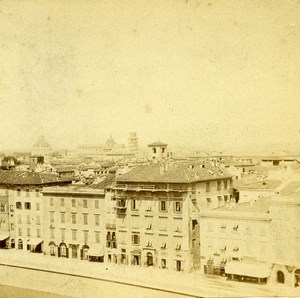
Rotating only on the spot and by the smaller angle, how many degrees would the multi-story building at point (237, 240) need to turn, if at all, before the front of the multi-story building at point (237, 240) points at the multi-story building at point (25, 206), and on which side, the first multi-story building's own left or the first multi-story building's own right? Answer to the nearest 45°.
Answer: approximately 90° to the first multi-story building's own right

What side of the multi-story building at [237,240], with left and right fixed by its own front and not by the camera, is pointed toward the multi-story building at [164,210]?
right

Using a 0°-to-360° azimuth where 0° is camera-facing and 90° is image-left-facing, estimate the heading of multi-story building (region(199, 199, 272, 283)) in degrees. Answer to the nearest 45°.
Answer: approximately 0°

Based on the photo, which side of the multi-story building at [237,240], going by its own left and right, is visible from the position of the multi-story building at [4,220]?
right
